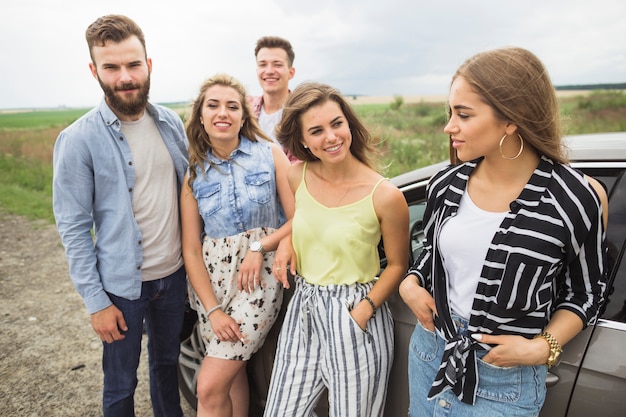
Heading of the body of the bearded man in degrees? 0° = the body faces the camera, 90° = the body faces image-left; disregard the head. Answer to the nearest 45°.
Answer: approximately 315°

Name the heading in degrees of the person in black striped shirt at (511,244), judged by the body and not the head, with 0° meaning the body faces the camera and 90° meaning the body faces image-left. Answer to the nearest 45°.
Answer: approximately 45°

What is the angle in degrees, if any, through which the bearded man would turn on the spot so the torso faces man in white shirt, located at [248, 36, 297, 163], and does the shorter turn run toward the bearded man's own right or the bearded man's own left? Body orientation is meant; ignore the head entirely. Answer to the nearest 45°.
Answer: approximately 90° to the bearded man's own left

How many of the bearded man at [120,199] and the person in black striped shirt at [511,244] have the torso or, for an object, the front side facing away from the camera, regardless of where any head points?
0

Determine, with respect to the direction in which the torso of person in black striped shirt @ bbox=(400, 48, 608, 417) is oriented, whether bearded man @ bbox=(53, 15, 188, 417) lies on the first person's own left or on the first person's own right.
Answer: on the first person's own right

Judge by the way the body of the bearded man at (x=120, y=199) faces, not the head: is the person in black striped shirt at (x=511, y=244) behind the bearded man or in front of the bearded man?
in front

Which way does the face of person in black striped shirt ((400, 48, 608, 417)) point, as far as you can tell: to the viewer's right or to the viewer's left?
to the viewer's left
